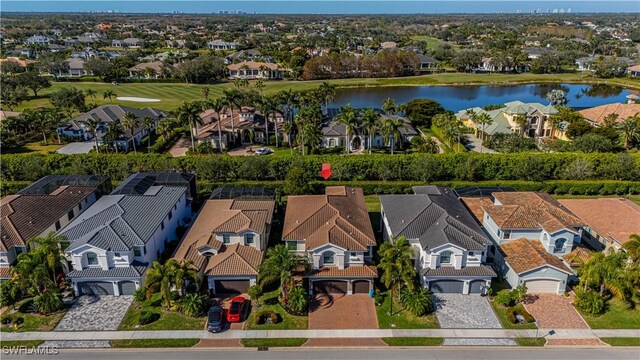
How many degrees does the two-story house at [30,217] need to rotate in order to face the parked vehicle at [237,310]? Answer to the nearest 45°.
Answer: approximately 90° to its left

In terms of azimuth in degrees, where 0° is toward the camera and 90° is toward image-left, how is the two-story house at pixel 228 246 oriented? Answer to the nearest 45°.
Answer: approximately 0°

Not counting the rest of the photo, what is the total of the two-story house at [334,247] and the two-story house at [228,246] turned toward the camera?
2

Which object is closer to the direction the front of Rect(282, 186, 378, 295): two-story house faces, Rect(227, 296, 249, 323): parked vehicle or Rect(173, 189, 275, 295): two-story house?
the parked vehicle

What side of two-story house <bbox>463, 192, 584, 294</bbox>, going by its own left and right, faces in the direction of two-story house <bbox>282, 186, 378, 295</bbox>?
right

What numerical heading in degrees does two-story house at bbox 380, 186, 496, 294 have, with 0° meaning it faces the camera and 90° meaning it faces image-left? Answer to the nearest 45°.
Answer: approximately 0°

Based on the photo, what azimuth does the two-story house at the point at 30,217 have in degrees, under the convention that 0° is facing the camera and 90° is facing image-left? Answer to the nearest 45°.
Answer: approximately 45°

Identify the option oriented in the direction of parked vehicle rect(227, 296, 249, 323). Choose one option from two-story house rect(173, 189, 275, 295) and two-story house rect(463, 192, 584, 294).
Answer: two-story house rect(173, 189, 275, 295)

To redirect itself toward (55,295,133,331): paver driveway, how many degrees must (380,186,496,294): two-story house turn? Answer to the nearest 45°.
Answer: approximately 90° to its right

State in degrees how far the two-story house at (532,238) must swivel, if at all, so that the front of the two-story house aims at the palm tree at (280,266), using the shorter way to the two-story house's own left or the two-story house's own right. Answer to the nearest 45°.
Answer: approximately 90° to the two-story house's own right

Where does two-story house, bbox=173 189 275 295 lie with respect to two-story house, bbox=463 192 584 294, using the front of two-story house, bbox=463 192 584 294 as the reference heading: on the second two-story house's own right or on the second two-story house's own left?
on the second two-story house's own right

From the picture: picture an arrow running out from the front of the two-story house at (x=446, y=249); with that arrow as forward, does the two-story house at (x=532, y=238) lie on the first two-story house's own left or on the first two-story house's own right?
on the first two-story house's own left
